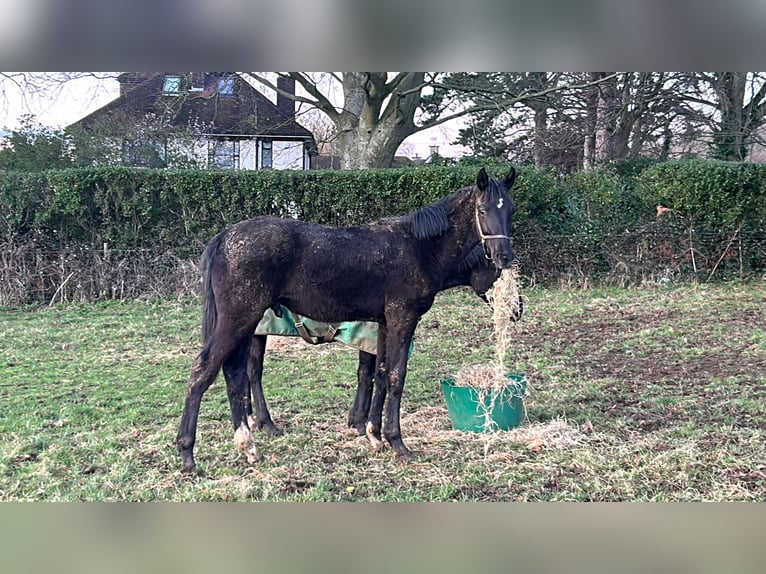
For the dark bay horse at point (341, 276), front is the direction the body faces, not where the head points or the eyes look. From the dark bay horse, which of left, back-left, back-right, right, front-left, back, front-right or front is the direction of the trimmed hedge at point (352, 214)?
left

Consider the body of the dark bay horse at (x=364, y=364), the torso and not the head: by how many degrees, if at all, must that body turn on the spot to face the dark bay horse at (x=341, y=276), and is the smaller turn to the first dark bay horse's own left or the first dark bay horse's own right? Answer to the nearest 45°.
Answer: approximately 90° to the first dark bay horse's own right

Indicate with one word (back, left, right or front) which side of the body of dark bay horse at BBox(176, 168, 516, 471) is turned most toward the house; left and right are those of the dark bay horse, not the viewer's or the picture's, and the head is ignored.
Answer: left

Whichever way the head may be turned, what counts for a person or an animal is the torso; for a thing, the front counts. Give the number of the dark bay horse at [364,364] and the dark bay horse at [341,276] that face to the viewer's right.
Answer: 2

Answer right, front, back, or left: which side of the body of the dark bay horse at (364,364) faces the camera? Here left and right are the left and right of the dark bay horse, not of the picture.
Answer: right

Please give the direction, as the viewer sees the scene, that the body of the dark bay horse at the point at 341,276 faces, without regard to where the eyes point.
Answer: to the viewer's right

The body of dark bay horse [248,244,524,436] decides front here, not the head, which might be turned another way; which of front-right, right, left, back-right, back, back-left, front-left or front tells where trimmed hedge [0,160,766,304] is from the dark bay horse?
left

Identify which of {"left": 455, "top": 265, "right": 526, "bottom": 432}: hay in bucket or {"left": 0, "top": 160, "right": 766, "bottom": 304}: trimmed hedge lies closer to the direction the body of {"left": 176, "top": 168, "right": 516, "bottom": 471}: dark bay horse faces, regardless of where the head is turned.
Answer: the hay in bucket

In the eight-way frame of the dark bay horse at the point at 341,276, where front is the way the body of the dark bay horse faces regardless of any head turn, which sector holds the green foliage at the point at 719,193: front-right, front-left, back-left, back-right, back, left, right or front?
front-left

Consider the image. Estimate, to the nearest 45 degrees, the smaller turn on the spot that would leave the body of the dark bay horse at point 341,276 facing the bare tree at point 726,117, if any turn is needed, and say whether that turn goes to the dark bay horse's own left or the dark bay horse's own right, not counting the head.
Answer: approximately 45° to the dark bay horse's own left

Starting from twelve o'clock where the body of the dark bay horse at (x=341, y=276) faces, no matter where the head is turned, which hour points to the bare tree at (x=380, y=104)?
The bare tree is roughly at 9 o'clock from the dark bay horse.
